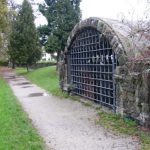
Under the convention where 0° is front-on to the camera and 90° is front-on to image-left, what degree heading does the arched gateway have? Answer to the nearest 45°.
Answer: approximately 45°

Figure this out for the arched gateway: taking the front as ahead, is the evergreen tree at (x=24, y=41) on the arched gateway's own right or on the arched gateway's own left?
on the arched gateway's own right

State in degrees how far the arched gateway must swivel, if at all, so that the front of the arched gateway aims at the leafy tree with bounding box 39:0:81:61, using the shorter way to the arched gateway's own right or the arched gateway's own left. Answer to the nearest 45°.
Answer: approximately 135° to the arched gateway's own right

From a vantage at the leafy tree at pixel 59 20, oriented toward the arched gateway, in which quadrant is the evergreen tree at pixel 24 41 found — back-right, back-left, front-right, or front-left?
back-right
